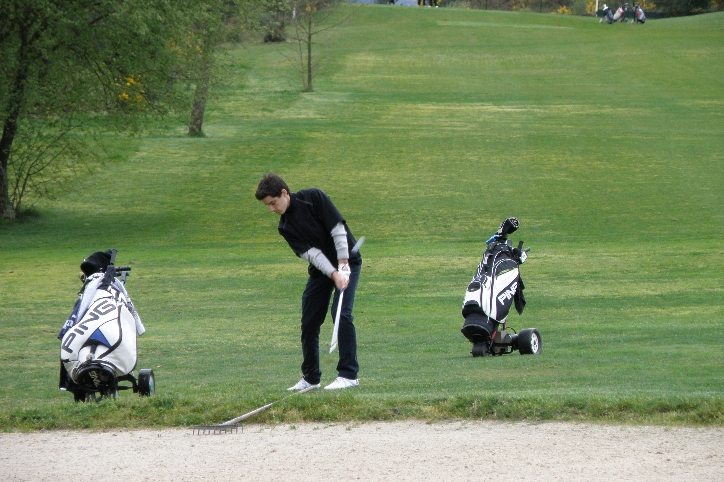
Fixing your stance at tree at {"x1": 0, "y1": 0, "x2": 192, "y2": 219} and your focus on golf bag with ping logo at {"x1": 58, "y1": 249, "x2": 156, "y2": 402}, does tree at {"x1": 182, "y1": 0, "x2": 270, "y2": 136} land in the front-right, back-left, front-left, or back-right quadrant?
back-left

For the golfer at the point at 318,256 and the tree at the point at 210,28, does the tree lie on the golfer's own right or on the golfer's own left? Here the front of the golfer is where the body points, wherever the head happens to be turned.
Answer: on the golfer's own right

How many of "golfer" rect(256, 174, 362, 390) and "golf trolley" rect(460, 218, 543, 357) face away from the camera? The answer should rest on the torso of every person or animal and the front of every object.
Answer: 0

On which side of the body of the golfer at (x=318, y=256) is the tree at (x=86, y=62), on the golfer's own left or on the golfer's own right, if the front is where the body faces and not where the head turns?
on the golfer's own right

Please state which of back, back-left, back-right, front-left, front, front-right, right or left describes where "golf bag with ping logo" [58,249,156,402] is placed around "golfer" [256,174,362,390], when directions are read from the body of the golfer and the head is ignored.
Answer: front-right

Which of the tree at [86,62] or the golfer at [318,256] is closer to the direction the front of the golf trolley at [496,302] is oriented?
the golfer

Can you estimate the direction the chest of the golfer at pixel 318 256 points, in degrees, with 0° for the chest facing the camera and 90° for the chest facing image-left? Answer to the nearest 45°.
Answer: approximately 45°

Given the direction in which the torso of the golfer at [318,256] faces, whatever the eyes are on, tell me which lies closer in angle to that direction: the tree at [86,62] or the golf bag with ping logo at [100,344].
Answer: the golf bag with ping logo
